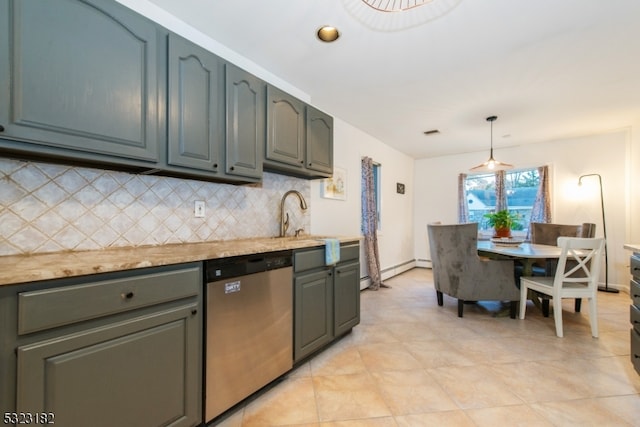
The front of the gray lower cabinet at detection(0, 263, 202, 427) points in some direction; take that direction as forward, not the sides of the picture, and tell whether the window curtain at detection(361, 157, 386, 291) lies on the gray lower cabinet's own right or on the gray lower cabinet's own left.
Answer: on the gray lower cabinet's own left

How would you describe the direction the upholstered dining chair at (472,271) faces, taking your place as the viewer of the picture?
facing to the right of the viewer

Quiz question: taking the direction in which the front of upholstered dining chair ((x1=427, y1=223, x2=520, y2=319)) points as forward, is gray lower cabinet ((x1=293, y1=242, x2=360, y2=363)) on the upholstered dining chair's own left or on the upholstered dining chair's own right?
on the upholstered dining chair's own right

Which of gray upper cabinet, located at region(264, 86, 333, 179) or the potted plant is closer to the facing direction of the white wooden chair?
the potted plant

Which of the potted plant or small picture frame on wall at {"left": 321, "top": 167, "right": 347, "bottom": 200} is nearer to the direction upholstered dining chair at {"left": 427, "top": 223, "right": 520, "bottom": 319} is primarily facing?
the potted plant

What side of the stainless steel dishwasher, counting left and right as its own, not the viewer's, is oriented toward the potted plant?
left

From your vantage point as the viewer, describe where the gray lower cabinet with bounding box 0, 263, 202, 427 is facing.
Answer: facing the viewer and to the right of the viewer

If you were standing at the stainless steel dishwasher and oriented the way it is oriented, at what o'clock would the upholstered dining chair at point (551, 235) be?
The upholstered dining chair is roughly at 10 o'clock from the stainless steel dishwasher.
